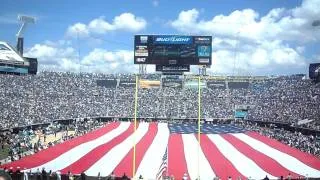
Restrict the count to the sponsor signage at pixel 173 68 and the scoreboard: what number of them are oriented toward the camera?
2

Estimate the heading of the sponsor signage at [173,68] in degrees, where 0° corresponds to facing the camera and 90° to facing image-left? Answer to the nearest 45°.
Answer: approximately 0°

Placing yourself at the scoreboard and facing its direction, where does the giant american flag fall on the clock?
The giant american flag is roughly at 12 o'clock from the scoreboard.

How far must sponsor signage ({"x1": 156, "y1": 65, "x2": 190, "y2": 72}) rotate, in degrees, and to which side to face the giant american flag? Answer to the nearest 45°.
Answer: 0° — it already faces it
